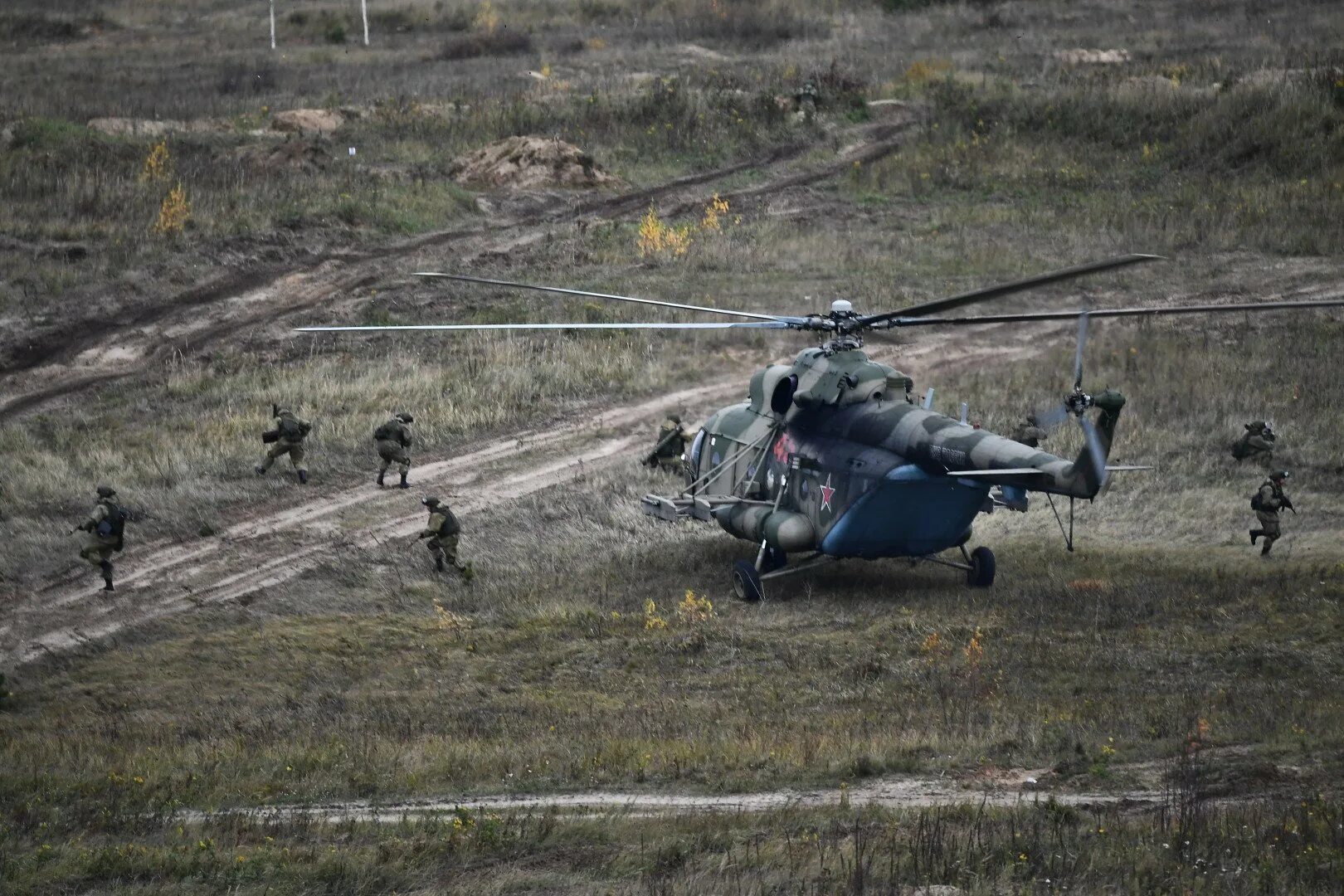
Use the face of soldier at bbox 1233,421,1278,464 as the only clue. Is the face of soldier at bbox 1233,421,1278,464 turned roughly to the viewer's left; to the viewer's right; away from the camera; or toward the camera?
to the viewer's right

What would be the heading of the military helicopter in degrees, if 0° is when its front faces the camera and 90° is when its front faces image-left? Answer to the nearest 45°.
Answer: approximately 135°

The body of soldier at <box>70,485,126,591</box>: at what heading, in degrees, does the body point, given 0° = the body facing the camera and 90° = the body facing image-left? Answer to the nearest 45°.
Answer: approximately 90°

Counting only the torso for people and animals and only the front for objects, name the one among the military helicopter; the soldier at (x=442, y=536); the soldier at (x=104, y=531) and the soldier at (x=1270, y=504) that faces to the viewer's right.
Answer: the soldier at (x=1270, y=504)

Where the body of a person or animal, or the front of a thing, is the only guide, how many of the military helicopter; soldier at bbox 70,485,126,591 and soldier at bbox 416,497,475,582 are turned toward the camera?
0

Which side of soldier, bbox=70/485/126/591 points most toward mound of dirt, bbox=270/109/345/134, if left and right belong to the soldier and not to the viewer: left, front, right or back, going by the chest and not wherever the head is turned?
right

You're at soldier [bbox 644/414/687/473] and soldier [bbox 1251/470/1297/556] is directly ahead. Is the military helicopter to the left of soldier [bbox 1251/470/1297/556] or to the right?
right

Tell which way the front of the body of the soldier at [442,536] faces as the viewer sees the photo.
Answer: to the viewer's left

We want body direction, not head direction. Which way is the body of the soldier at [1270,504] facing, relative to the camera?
to the viewer's right
